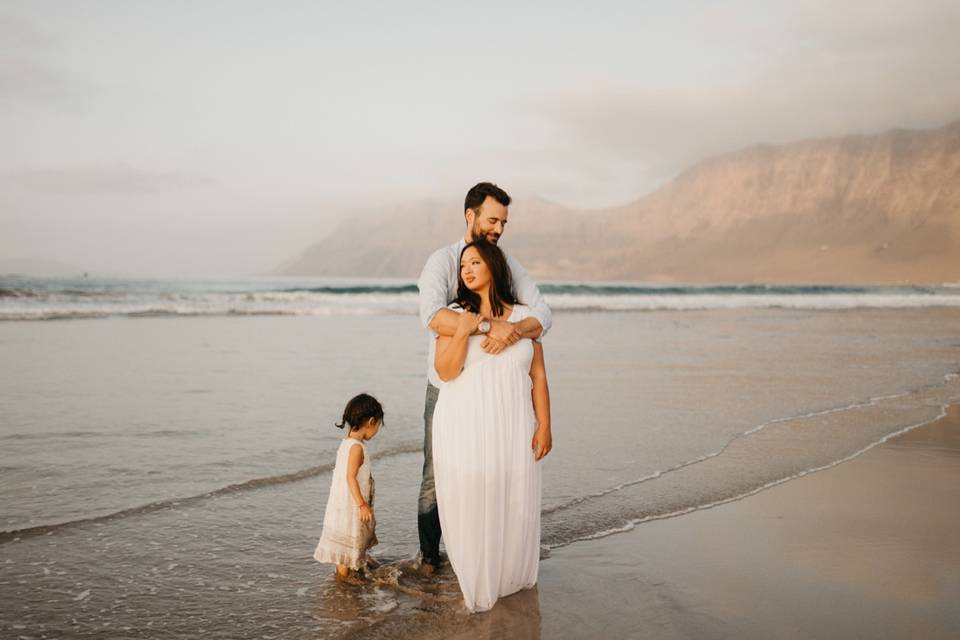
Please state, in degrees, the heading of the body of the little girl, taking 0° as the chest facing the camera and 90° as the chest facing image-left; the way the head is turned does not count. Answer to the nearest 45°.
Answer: approximately 270°

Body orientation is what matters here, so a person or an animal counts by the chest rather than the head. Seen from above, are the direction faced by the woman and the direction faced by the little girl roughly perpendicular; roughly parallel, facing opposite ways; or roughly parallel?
roughly perpendicular

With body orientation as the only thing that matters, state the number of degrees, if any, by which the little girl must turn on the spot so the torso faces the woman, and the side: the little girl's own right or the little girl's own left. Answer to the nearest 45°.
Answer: approximately 45° to the little girl's own right

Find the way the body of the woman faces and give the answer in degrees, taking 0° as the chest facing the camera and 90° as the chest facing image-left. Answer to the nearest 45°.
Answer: approximately 0°

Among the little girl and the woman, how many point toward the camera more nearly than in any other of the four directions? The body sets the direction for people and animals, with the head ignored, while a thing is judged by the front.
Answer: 1

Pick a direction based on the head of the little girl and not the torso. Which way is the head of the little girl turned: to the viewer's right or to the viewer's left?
to the viewer's right
